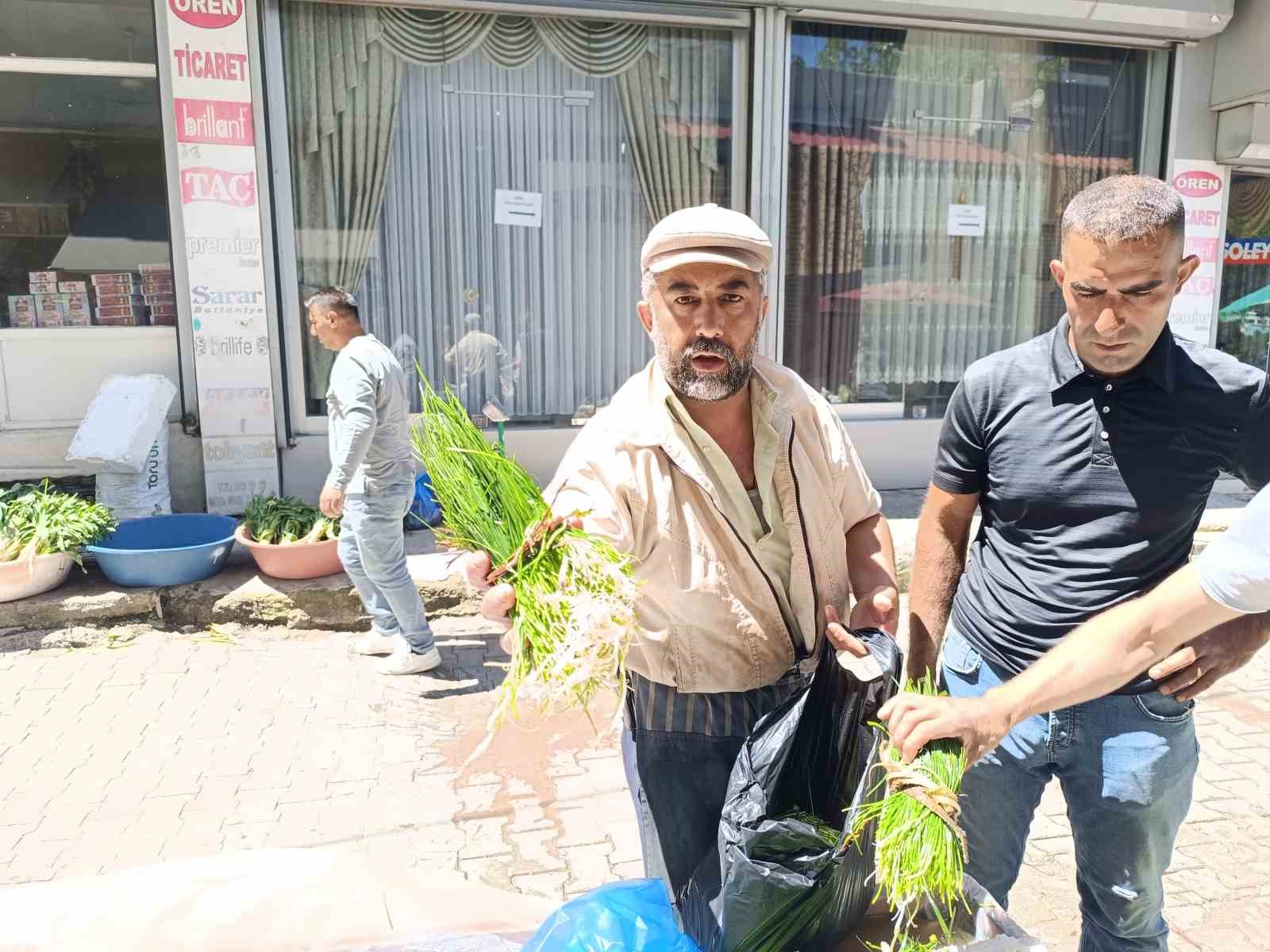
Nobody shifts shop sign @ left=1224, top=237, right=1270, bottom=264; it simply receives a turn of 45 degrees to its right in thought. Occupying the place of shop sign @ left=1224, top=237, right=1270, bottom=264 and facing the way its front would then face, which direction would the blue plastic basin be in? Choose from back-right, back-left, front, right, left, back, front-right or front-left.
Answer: front

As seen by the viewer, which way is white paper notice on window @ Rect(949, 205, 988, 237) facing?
toward the camera

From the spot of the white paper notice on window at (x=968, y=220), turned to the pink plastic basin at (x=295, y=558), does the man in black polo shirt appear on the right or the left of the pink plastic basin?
left

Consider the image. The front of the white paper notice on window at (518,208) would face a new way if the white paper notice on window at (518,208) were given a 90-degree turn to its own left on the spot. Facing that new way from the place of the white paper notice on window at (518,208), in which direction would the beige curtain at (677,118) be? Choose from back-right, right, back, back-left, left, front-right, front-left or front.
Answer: front

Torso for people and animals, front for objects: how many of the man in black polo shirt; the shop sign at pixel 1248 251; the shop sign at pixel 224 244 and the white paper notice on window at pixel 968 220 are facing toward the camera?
4

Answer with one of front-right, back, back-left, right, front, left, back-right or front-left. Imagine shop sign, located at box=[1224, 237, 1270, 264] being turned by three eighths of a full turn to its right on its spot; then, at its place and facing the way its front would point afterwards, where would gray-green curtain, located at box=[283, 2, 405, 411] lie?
left

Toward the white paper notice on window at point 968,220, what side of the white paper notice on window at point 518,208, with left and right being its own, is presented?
left

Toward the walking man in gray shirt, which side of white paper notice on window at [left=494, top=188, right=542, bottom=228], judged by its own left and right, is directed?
front

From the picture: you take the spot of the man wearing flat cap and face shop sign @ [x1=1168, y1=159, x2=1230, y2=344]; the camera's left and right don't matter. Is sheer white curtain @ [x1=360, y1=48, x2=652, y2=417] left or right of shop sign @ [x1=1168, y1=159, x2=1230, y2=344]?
left

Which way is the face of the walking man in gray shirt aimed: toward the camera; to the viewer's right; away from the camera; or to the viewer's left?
to the viewer's left

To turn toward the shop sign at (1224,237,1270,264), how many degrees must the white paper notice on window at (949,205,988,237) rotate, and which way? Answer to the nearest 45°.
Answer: approximately 135° to its left

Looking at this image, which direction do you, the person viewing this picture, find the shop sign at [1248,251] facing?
facing the viewer

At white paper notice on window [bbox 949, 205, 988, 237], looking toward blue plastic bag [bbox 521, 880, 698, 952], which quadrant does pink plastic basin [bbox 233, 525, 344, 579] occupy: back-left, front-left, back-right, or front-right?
front-right

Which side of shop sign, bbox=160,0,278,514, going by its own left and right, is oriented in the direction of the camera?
front
